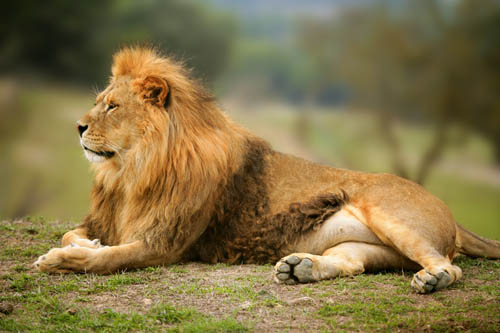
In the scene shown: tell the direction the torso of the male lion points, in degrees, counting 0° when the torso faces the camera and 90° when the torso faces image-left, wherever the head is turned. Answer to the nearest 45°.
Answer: approximately 90°
